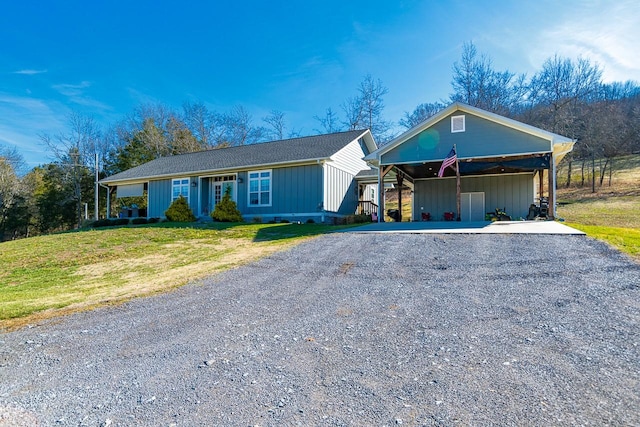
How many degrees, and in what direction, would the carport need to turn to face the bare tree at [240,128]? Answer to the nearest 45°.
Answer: approximately 135° to its right

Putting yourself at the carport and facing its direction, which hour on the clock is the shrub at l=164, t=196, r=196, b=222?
The shrub is roughly at 3 o'clock from the carport.

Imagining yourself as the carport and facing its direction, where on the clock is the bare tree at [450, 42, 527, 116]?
The bare tree is roughly at 6 o'clock from the carport.

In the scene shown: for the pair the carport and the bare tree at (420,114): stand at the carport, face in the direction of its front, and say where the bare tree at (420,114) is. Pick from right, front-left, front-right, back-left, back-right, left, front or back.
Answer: back

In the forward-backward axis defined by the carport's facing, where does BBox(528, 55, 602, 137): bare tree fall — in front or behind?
behind

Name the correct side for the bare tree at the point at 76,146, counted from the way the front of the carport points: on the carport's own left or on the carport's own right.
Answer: on the carport's own right

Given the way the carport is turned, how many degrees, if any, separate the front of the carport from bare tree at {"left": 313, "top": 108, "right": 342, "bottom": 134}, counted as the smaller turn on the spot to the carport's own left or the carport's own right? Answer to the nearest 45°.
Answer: approximately 135° to the carport's own right

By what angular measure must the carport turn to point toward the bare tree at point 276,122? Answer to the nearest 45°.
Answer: approximately 135° to its right

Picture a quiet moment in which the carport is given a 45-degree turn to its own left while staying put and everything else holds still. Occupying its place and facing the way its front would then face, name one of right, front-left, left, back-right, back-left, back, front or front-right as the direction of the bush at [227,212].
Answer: back-right

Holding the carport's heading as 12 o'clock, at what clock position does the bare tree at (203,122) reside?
The bare tree is roughly at 4 o'clock from the carport.

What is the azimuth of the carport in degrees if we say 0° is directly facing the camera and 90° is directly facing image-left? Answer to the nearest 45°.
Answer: approximately 0°
